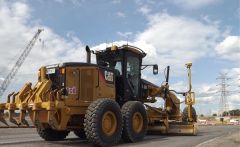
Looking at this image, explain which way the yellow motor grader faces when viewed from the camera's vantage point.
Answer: facing away from the viewer and to the right of the viewer
